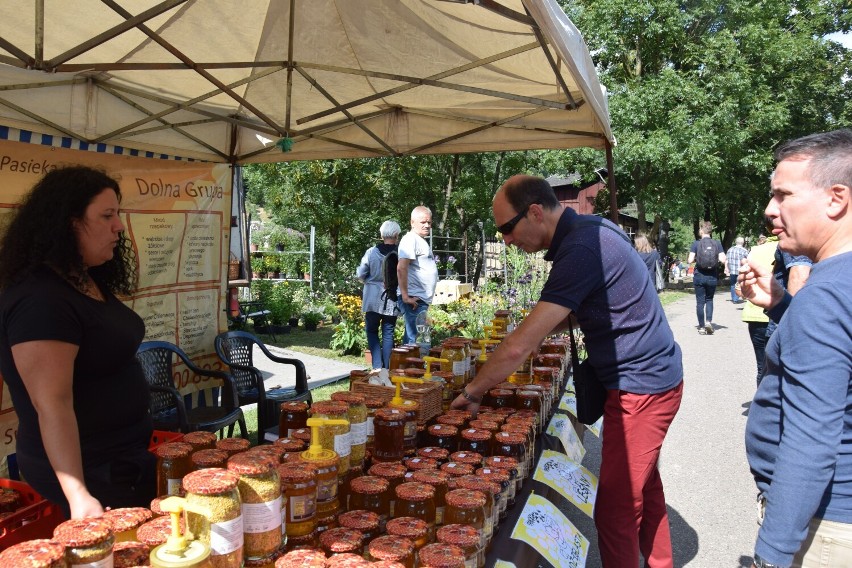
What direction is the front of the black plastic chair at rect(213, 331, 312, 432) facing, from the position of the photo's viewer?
facing the viewer and to the right of the viewer

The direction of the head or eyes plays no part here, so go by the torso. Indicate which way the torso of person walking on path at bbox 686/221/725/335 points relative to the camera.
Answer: away from the camera

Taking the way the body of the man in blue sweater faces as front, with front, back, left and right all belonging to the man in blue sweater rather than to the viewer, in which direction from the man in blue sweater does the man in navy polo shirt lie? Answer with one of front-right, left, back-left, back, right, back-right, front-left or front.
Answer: front-right

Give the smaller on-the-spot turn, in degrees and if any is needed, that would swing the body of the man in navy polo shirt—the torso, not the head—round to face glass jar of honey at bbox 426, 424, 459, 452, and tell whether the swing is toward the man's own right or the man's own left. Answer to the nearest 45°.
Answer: approximately 45° to the man's own left

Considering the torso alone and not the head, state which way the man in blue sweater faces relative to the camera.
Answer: to the viewer's left

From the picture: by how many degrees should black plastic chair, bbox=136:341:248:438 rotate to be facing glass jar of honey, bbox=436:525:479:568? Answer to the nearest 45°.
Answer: approximately 45° to its right

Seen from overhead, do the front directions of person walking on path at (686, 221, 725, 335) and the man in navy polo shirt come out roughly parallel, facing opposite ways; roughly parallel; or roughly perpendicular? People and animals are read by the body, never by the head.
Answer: roughly perpendicular

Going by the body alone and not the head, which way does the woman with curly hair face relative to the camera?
to the viewer's right

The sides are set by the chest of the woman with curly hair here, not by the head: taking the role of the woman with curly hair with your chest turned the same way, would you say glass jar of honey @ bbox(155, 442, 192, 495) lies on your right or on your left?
on your right

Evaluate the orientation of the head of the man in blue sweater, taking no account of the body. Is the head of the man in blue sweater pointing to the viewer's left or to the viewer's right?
to the viewer's left

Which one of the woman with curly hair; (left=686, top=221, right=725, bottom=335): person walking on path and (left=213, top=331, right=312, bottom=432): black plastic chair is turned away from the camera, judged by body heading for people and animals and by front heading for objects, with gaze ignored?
the person walking on path

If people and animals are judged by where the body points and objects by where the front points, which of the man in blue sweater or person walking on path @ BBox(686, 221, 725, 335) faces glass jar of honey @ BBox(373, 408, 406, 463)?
the man in blue sweater

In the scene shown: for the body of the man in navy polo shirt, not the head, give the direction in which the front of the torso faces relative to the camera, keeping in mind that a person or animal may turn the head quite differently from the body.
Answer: to the viewer's left

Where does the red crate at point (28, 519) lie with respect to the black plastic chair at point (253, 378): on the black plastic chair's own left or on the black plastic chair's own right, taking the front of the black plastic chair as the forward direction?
on the black plastic chair's own right

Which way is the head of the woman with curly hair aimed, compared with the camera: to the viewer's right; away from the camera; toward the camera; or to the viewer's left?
to the viewer's right
